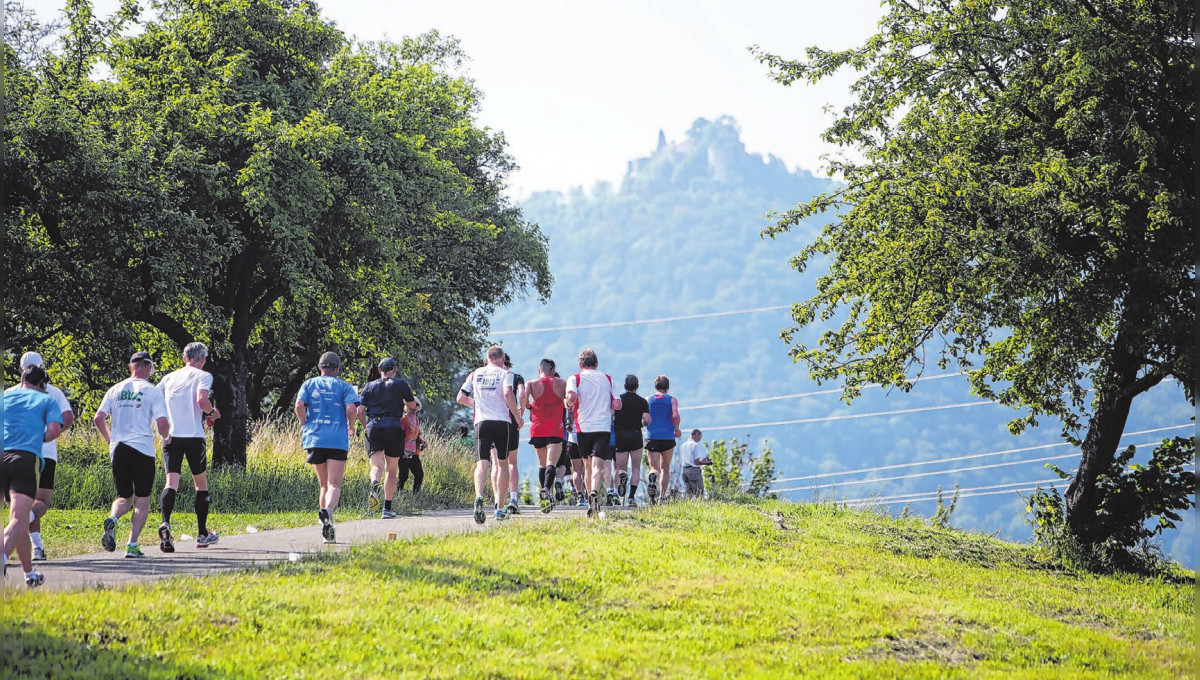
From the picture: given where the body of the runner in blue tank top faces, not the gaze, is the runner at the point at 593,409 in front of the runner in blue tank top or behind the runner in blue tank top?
behind

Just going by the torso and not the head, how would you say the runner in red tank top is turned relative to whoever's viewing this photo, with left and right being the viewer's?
facing away from the viewer

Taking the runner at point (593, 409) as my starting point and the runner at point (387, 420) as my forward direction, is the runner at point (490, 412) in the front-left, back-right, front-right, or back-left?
front-left

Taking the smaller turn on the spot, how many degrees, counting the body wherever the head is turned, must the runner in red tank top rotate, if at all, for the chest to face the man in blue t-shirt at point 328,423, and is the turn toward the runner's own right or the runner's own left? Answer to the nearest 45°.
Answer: approximately 135° to the runner's own left

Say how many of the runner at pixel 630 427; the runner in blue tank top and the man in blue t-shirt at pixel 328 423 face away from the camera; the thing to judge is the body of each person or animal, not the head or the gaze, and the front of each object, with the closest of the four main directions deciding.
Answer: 3

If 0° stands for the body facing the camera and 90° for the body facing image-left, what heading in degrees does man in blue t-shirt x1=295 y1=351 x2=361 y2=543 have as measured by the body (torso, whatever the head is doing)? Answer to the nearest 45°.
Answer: approximately 180°

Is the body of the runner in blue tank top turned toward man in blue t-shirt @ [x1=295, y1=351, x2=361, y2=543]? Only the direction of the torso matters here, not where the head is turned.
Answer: no

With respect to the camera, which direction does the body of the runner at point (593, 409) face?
away from the camera

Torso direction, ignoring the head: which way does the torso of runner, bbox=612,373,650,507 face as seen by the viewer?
away from the camera

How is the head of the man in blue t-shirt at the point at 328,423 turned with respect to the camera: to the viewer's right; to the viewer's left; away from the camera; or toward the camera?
away from the camera

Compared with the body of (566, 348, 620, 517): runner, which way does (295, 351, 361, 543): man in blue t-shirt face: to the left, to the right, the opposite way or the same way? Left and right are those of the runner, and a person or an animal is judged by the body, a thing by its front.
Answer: the same way

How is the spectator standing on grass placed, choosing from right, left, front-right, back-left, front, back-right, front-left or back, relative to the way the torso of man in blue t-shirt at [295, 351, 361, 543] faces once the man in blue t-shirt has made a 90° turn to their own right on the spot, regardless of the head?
front-left

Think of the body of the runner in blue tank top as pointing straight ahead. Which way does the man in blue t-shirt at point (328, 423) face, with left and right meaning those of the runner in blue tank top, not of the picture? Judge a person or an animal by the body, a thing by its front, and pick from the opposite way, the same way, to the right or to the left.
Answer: the same way

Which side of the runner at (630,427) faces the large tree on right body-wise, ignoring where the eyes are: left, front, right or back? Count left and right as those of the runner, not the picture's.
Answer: right

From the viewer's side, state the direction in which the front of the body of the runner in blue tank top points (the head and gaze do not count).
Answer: away from the camera

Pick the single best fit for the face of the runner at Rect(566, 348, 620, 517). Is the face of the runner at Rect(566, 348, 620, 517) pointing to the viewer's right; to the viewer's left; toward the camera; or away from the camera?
away from the camera
